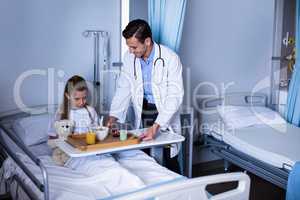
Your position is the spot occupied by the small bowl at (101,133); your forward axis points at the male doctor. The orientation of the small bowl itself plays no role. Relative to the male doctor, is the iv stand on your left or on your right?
left

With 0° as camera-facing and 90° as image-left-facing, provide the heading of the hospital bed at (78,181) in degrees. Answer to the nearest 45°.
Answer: approximately 315°

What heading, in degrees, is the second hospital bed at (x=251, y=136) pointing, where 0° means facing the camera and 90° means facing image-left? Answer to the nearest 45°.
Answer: approximately 315°

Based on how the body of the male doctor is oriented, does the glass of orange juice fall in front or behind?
in front

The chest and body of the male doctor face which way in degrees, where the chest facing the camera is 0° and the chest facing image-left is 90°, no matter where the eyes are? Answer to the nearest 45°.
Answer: approximately 45°

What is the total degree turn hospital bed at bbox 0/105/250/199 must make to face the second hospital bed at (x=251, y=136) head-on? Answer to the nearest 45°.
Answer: approximately 90° to its left

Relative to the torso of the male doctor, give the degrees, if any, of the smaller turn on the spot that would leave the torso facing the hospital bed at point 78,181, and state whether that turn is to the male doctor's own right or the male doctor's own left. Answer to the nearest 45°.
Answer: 0° — they already face it

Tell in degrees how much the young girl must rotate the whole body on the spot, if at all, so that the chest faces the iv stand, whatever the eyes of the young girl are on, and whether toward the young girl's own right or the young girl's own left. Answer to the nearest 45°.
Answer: approximately 135° to the young girl's own left
